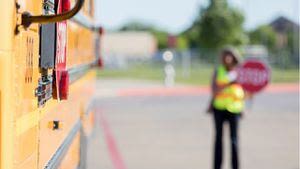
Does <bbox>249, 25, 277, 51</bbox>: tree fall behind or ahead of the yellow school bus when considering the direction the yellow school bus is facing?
behind

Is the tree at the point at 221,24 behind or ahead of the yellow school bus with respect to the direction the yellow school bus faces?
behind

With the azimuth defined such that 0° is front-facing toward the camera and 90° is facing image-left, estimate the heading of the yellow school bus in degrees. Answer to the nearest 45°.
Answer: approximately 45°

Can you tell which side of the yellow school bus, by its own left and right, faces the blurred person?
back
